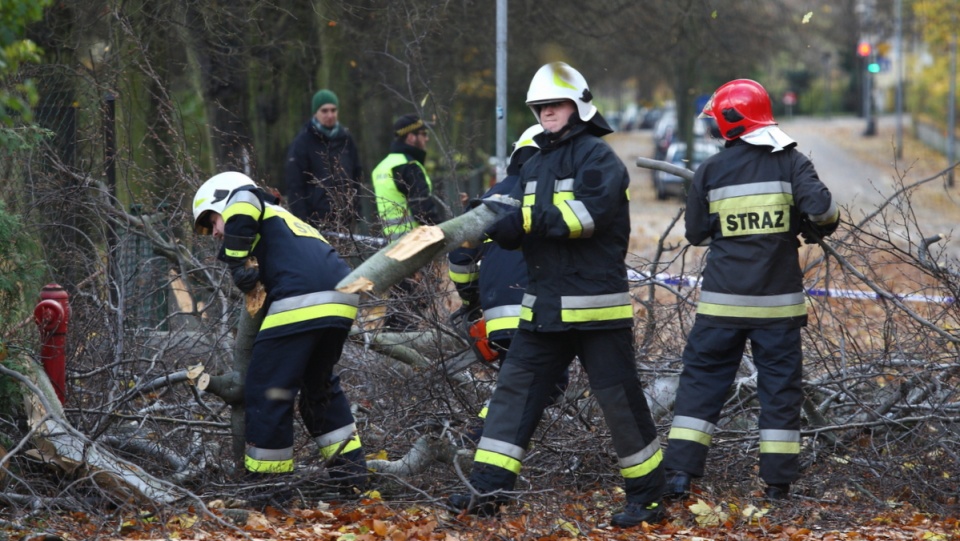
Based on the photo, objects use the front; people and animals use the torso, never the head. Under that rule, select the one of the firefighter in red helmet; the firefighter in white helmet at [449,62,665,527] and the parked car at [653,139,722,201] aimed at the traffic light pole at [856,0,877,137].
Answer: the firefighter in red helmet

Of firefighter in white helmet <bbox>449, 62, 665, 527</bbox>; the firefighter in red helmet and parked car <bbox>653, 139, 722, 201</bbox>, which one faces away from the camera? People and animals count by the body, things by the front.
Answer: the firefighter in red helmet

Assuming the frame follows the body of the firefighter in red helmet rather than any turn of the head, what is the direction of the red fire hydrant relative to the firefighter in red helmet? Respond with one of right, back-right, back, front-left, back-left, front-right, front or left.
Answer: left

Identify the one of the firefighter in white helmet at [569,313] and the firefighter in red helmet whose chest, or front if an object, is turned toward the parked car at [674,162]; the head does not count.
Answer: the firefighter in red helmet

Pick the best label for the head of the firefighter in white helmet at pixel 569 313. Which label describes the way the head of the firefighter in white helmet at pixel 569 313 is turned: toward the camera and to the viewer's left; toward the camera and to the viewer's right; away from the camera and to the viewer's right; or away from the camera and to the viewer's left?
toward the camera and to the viewer's left

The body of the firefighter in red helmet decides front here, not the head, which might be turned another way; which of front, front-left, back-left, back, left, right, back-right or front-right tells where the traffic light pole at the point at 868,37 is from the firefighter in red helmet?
front

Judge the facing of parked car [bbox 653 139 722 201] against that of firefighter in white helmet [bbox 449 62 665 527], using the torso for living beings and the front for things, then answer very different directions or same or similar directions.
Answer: same or similar directions

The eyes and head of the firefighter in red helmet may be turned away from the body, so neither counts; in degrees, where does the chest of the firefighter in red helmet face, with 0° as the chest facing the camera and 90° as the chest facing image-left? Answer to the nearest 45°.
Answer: approximately 180°

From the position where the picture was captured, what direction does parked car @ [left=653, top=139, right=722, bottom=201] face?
facing the viewer and to the left of the viewer

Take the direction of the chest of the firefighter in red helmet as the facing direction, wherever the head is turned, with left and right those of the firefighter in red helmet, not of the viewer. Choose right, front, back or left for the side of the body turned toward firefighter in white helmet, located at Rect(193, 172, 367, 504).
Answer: left

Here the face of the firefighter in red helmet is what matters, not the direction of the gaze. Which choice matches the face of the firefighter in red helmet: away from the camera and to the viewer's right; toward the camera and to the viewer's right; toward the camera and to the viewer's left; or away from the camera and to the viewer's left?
away from the camera and to the viewer's left

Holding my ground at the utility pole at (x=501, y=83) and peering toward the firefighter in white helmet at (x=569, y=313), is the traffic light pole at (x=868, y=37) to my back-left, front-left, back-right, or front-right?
back-left

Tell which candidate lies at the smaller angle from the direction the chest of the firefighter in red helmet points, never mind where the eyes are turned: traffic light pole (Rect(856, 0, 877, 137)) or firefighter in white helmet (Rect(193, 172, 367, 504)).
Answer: the traffic light pole
